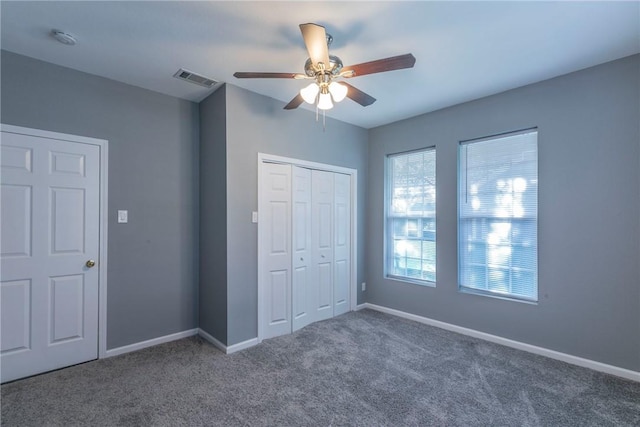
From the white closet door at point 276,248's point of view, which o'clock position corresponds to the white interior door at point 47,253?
The white interior door is roughly at 4 o'clock from the white closet door.

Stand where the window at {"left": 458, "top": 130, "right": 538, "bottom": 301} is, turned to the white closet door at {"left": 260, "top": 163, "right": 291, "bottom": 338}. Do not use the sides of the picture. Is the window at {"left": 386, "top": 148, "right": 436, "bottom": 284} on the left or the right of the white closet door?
right

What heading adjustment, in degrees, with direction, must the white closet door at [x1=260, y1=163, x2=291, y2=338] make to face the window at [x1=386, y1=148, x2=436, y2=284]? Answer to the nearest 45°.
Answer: approximately 45° to its left

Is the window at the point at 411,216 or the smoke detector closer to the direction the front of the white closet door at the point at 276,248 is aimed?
the window

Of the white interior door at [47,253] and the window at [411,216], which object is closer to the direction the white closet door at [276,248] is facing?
the window

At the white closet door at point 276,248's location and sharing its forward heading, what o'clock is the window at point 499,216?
The window is roughly at 11 o'clock from the white closet door.

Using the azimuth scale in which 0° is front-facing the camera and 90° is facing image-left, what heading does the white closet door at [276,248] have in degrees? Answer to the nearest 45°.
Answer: approximately 315°
